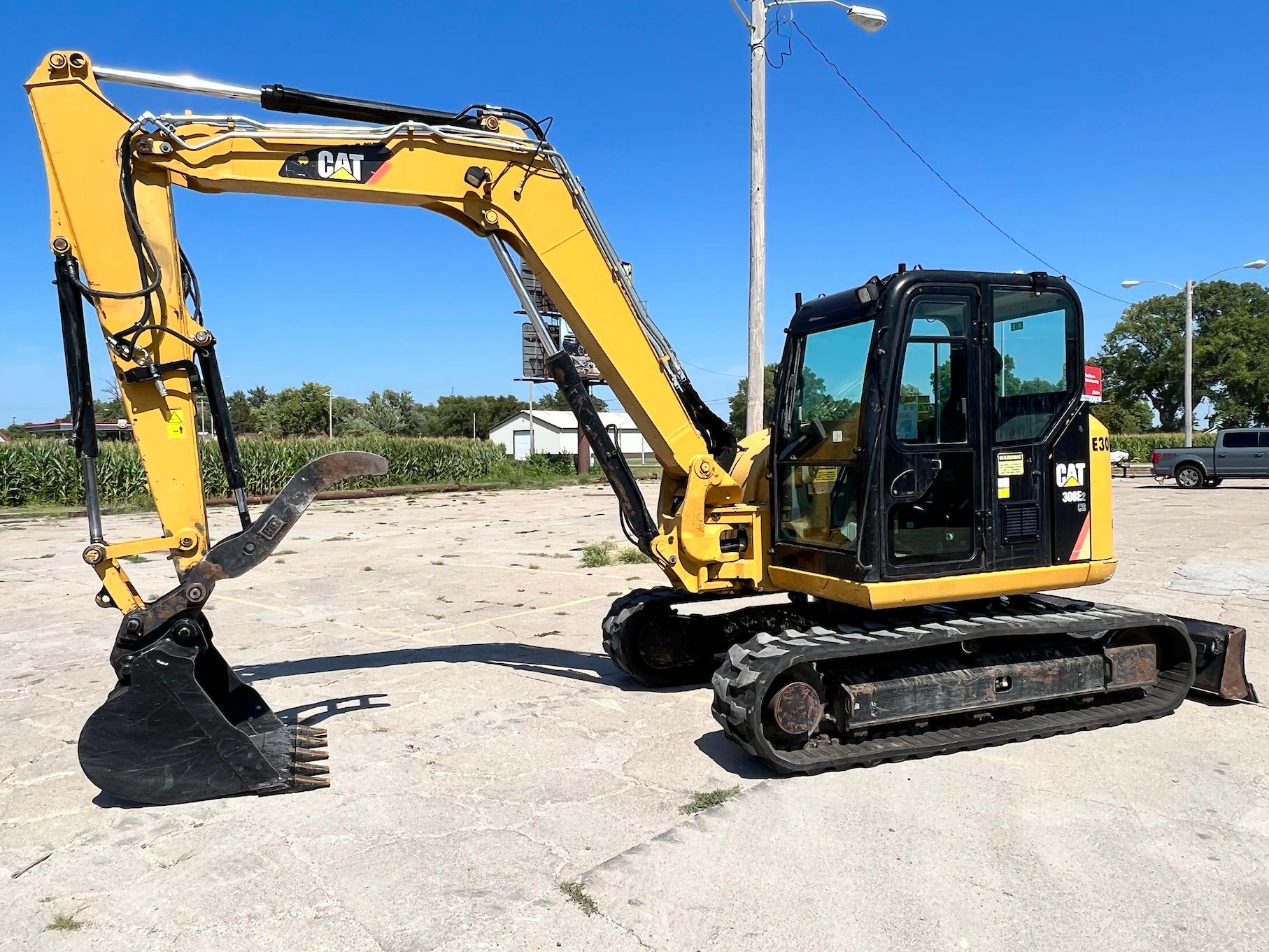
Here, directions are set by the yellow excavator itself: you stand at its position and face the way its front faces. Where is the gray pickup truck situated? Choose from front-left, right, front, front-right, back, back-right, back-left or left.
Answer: back

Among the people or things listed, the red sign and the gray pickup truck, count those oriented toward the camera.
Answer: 1

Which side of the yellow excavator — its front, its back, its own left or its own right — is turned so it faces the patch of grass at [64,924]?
front

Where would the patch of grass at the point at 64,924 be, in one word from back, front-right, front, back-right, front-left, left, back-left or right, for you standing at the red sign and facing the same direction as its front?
front-right

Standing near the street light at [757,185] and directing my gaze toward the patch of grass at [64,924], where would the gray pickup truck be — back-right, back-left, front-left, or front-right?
back-left

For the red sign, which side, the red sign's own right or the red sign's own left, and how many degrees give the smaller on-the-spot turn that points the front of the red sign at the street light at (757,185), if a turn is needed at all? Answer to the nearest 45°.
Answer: approximately 45° to the red sign's own right

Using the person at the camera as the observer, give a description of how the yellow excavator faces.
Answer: facing the viewer and to the left of the viewer

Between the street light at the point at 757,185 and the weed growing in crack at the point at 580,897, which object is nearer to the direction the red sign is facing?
the weed growing in crack

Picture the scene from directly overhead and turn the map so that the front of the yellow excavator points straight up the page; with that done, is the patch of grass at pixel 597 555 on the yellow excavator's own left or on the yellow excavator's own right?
on the yellow excavator's own right
